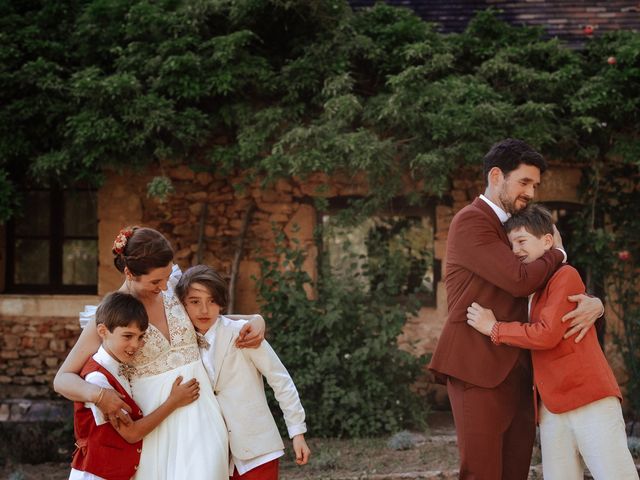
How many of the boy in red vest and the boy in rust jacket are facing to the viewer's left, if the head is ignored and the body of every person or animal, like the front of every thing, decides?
1

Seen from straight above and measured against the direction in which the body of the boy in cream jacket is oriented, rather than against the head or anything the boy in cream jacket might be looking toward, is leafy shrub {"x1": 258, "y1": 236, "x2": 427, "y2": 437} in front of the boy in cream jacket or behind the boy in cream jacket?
behind

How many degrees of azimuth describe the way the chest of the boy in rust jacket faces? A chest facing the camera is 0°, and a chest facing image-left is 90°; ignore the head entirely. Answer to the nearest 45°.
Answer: approximately 90°

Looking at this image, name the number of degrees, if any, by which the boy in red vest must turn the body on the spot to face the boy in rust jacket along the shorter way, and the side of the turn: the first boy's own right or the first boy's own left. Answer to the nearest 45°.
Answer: approximately 45° to the first boy's own left

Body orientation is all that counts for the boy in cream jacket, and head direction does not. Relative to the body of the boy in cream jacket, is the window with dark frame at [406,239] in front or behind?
behind

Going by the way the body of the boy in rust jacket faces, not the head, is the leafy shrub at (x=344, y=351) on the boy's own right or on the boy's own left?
on the boy's own right

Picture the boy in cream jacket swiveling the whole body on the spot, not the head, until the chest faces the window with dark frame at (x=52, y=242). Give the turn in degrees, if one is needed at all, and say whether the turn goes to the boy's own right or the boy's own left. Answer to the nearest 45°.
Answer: approximately 135° to the boy's own right
